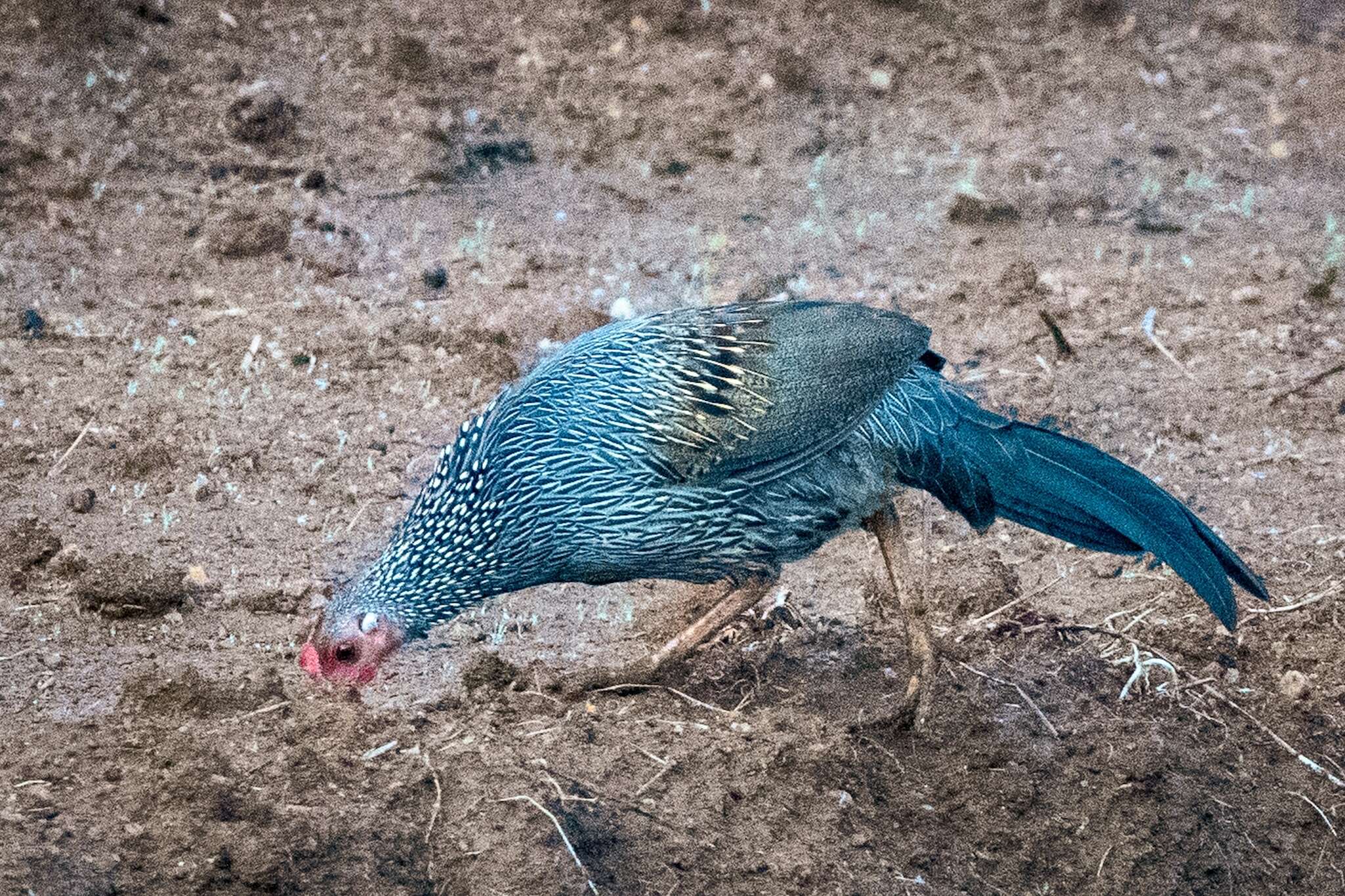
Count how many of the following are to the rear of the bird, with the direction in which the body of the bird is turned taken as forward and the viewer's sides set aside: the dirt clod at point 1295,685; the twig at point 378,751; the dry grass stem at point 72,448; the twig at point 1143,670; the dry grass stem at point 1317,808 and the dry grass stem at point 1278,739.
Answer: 4

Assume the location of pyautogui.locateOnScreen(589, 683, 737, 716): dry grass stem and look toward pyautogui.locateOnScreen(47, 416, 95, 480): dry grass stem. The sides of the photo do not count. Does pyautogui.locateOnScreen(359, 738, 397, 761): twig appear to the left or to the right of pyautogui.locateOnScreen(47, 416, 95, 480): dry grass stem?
left

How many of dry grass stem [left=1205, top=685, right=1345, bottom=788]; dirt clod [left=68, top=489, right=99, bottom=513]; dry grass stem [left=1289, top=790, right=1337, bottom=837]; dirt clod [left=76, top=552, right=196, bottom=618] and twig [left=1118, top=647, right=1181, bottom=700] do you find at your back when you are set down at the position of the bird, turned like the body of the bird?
3

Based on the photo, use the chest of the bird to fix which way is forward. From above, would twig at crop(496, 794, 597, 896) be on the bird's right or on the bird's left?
on the bird's left

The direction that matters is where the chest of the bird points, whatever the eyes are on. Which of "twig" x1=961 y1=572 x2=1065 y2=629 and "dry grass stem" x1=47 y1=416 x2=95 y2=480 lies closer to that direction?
the dry grass stem

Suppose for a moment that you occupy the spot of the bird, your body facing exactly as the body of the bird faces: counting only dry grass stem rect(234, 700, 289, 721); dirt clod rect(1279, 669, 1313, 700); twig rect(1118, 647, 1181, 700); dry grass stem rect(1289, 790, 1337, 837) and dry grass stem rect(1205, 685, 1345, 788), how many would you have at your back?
4

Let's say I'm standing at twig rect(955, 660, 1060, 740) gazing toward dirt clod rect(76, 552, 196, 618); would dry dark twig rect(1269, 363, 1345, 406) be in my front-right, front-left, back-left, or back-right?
back-right

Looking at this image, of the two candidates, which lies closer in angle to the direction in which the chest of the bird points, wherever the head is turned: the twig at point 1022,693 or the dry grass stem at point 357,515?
the dry grass stem

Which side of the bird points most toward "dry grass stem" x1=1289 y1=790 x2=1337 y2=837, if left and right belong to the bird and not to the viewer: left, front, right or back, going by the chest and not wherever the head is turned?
back

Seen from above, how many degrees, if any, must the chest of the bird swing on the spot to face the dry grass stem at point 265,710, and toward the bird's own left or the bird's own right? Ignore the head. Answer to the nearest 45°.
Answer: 0° — it already faces it

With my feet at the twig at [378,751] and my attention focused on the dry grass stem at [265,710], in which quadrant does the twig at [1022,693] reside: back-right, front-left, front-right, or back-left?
back-right

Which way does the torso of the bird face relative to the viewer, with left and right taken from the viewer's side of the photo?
facing to the left of the viewer
